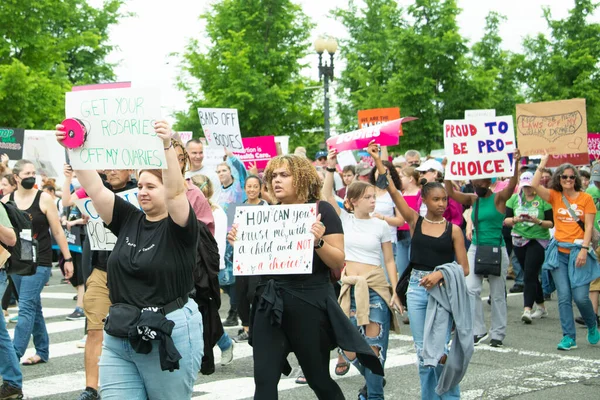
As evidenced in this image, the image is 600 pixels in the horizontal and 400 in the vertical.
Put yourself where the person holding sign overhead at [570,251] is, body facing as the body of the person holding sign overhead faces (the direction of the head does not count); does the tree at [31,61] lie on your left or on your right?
on your right

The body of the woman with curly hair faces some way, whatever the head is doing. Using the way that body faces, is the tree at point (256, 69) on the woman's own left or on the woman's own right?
on the woman's own right

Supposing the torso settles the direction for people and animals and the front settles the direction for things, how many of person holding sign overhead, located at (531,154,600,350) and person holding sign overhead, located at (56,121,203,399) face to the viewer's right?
0

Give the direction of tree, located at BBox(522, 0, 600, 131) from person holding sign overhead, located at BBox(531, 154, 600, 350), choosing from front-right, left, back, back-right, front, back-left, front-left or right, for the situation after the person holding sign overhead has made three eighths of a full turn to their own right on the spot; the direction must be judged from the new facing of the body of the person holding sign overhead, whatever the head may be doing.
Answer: front-right

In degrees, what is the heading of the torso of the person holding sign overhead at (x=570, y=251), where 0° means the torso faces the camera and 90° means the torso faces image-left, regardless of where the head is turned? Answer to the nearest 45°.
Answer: approximately 0°

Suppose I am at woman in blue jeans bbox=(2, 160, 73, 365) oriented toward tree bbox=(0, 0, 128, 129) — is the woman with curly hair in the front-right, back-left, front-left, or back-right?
back-right

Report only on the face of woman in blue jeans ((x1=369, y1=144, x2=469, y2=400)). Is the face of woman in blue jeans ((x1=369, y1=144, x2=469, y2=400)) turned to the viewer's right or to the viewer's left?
to the viewer's right

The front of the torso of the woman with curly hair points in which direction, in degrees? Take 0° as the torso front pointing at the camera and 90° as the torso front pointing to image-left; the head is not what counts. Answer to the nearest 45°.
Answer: approximately 45°

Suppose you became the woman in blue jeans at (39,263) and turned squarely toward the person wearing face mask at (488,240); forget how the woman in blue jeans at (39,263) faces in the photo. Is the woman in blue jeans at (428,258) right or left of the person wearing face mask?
right

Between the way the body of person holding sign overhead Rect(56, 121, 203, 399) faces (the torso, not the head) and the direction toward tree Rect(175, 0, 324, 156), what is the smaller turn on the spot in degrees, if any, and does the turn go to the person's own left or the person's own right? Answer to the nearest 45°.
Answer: approximately 135° to the person's own right
